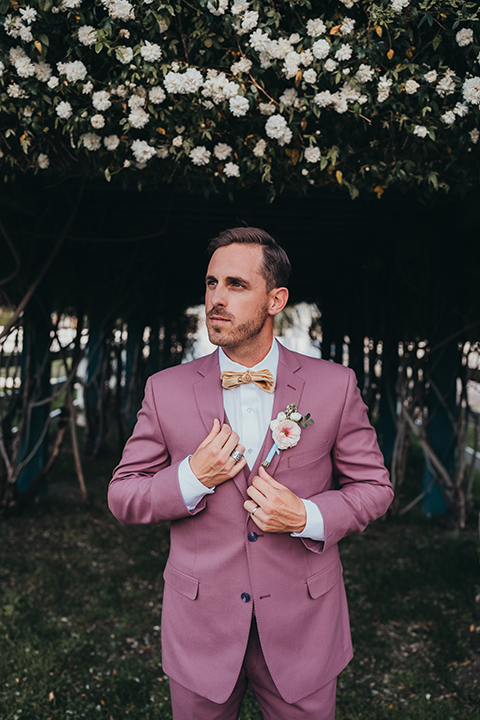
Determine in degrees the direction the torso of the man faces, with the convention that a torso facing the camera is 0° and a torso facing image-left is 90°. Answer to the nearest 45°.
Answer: approximately 0°
